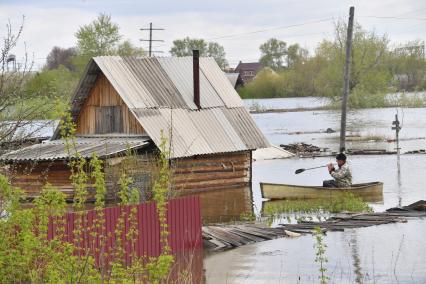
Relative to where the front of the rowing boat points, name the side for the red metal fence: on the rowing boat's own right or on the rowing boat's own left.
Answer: on the rowing boat's own left

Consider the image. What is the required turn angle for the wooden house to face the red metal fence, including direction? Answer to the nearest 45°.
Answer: approximately 45° to its left

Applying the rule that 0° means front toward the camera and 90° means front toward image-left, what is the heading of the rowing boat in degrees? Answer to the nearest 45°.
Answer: approximately 90°

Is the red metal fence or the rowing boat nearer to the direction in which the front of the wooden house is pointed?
the red metal fence

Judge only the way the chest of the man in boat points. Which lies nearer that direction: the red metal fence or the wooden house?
the wooden house

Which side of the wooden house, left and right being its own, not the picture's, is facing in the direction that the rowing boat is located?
left

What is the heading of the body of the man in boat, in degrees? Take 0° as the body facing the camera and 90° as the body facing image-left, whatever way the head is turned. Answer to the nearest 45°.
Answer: approximately 90°
